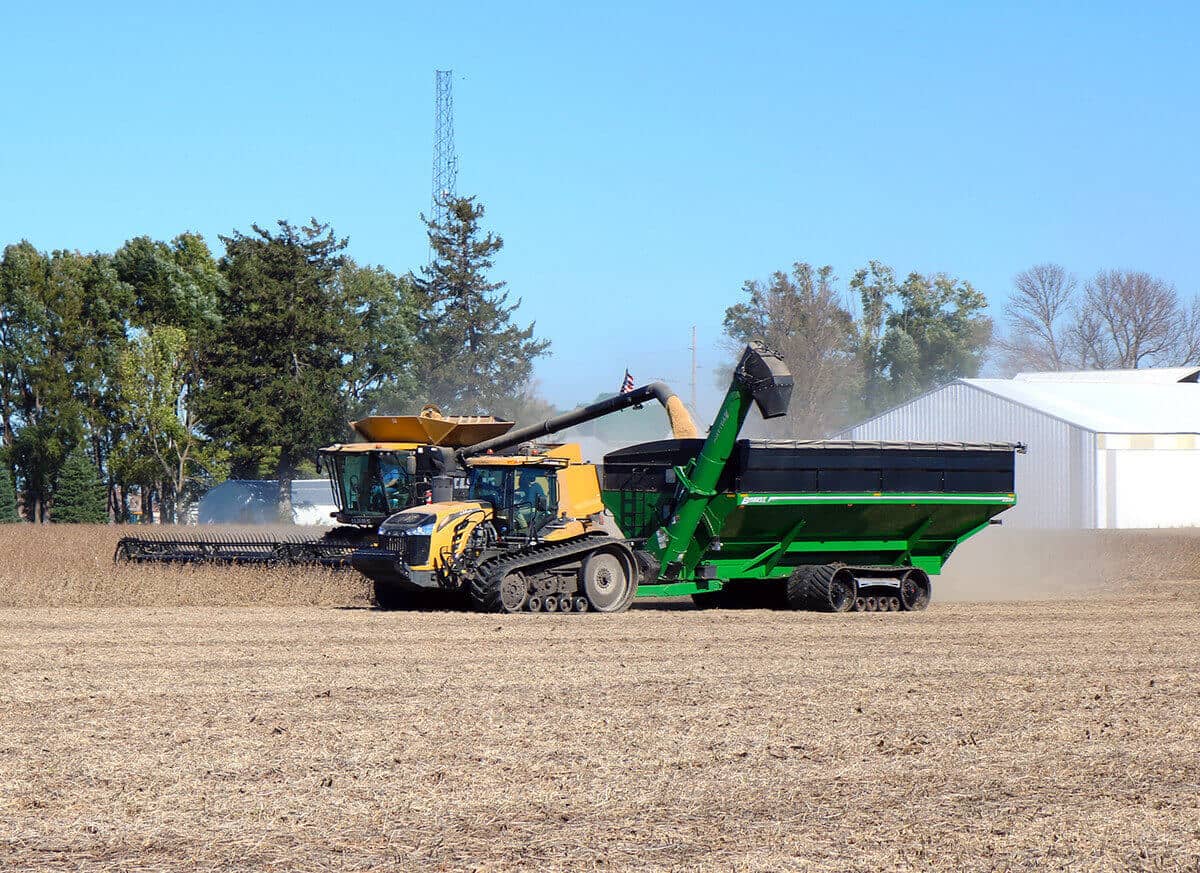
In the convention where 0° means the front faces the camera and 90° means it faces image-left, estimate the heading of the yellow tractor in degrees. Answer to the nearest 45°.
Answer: approximately 45°
